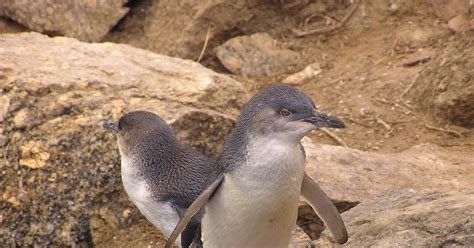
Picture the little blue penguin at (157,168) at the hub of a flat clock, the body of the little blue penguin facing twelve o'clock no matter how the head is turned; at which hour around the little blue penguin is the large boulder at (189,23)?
The large boulder is roughly at 3 o'clock from the little blue penguin.

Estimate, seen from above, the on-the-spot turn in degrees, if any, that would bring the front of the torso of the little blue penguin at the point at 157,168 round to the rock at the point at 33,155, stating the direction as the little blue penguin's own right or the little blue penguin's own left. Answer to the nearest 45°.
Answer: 0° — it already faces it

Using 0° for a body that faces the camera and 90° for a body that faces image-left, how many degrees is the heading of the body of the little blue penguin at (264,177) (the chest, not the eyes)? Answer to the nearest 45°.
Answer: approximately 315°

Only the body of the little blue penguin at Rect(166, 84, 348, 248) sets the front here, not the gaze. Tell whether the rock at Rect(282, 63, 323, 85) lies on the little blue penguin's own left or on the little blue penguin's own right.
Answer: on the little blue penguin's own left

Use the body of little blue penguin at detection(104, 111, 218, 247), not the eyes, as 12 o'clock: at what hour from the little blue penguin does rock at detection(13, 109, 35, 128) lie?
The rock is roughly at 1 o'clock from the little blue penguin.

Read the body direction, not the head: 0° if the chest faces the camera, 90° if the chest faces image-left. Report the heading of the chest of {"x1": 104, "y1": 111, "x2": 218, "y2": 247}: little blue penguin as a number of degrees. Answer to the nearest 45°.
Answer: approximately 90°

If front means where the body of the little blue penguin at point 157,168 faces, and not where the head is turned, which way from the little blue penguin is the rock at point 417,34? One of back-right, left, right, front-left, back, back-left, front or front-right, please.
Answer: back-right

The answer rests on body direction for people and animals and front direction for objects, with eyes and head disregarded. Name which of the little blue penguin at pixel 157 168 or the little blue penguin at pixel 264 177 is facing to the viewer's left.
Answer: the little blue penguin at pixel 157 168

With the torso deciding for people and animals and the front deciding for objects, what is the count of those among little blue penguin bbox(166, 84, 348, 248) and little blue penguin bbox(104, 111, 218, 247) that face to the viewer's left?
1

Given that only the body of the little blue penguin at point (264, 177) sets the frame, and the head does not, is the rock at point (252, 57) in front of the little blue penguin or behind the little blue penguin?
behind
